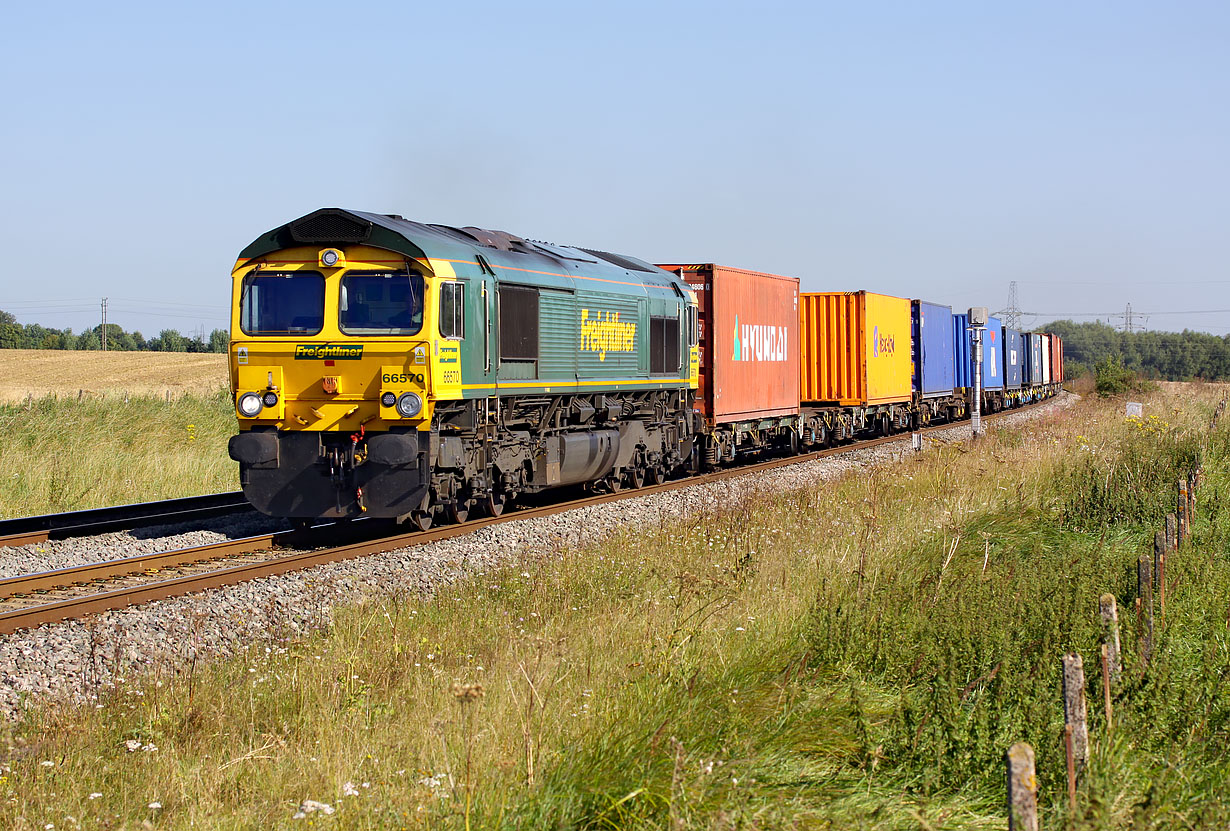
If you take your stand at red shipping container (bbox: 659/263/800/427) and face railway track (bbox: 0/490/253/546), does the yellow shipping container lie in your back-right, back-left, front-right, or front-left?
back-right

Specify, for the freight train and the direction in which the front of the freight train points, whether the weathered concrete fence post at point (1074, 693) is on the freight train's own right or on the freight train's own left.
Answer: on the freight train's own left

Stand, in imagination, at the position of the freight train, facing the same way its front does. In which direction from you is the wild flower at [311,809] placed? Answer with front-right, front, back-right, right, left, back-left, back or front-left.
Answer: front-left

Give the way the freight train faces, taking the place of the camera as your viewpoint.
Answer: facing the viewer and to the left of the viewer

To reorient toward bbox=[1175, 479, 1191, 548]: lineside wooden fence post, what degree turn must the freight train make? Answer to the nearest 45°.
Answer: approximately 90° to its left

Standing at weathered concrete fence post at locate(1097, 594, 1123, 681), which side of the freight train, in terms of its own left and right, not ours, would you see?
left

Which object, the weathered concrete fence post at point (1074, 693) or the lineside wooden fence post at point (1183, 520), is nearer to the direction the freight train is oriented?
the weathered concrete fence post at point (1074, 693)
